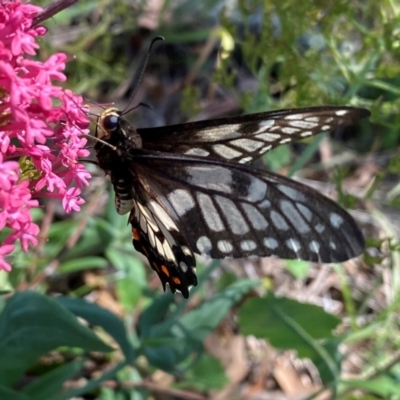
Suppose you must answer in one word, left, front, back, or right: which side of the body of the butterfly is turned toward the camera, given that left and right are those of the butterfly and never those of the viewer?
left
